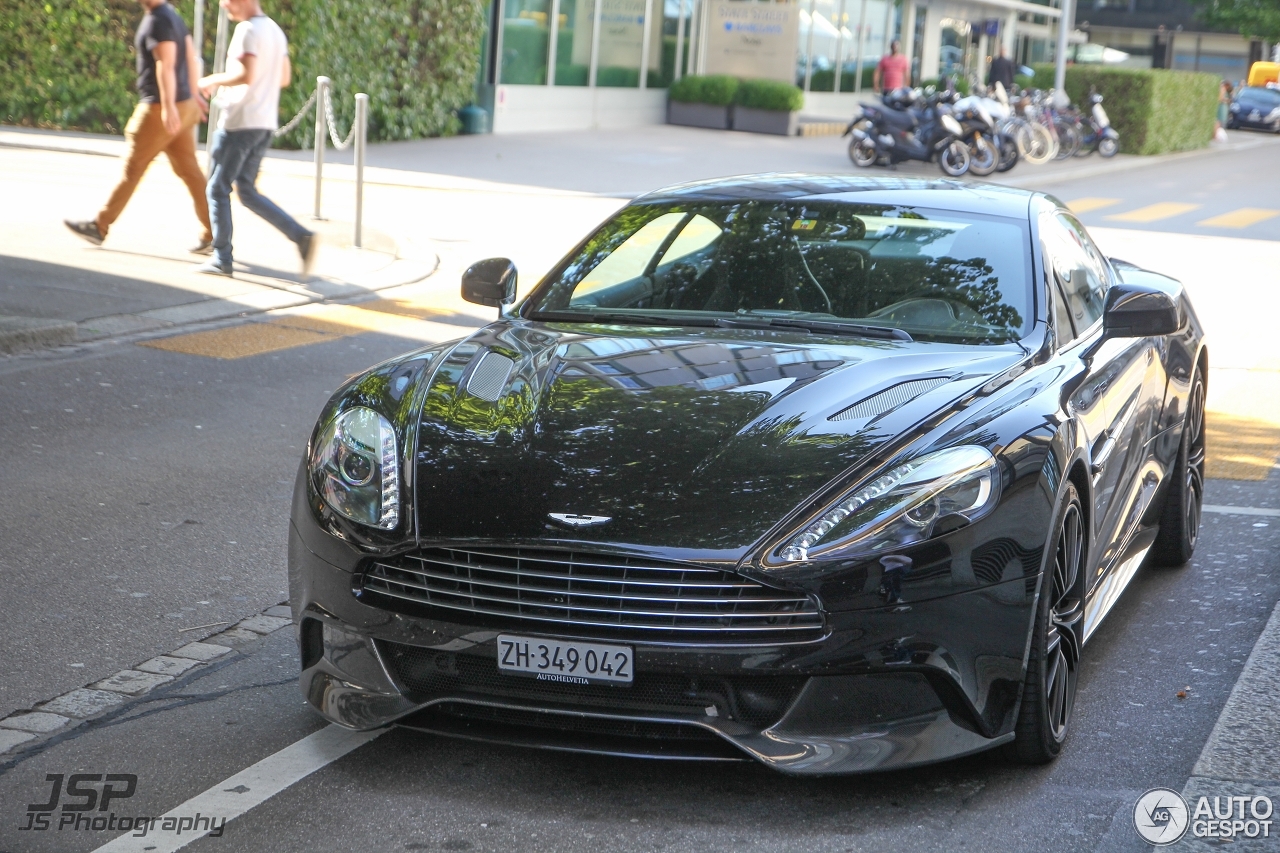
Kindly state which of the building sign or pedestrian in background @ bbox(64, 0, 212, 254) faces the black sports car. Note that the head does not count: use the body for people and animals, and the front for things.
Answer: the building sign

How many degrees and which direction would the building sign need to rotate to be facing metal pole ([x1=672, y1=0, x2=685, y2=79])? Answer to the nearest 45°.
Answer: approximately 45° to its right

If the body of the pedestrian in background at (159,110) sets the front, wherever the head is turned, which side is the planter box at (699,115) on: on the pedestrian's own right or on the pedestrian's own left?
on the pedestrian's own right

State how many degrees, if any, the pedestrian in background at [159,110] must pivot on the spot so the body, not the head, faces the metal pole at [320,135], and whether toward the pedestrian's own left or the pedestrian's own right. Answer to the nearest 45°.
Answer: approximately 135° to the pedestrian's own right

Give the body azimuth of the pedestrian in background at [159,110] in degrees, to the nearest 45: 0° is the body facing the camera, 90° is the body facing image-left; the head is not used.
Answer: approximately 90°

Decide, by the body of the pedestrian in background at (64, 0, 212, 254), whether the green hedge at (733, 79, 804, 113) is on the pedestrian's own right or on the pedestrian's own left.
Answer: on the pedestrian's own right

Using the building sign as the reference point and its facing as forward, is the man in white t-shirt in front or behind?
in front

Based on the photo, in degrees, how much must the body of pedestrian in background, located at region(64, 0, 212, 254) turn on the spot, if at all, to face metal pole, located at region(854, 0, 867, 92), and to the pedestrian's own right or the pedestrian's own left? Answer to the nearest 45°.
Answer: approximately 135° to the pedestrian's own right

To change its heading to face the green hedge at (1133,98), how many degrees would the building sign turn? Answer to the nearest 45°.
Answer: approximately 90° to its left
